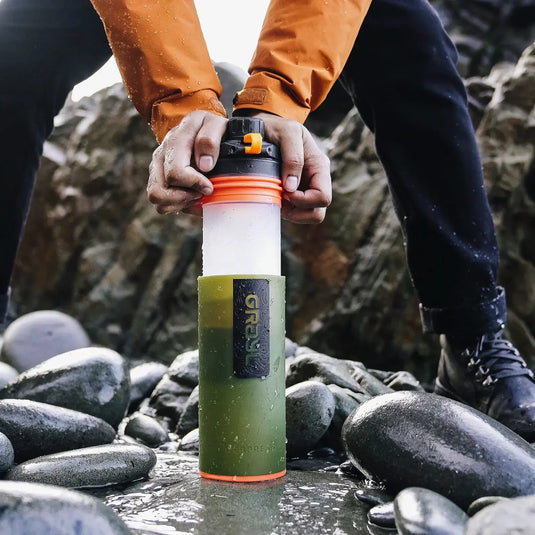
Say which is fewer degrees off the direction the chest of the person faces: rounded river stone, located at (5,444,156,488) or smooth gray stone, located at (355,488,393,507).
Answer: the smooth gray stone

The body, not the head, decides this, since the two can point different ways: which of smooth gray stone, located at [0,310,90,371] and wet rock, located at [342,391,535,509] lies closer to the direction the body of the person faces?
the wet rock

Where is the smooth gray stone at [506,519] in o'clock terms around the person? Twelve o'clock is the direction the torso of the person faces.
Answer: The smooth gray stone is roughly at 12 o'clock from the person.

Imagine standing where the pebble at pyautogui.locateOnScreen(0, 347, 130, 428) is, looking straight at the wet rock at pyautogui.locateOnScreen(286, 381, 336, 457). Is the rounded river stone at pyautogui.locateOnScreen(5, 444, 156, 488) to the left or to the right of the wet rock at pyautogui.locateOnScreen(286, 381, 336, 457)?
right

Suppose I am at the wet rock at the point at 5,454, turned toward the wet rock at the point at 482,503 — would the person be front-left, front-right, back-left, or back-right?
front-left

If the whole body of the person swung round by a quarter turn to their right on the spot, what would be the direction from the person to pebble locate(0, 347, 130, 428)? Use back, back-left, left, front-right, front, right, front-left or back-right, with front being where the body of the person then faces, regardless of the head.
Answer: front

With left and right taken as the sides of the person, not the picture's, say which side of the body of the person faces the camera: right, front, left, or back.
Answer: front

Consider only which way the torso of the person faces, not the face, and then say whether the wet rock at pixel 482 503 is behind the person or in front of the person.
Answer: in front

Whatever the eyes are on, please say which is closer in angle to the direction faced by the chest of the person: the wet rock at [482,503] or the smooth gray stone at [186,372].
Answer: the wet rock

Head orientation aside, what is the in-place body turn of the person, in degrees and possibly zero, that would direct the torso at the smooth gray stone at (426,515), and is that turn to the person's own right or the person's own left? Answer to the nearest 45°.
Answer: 0° — they already face it

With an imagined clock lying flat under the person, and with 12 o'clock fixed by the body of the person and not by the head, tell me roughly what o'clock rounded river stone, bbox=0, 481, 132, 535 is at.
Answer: The rounded river stone is roughly at 1 o'clock from the person.
